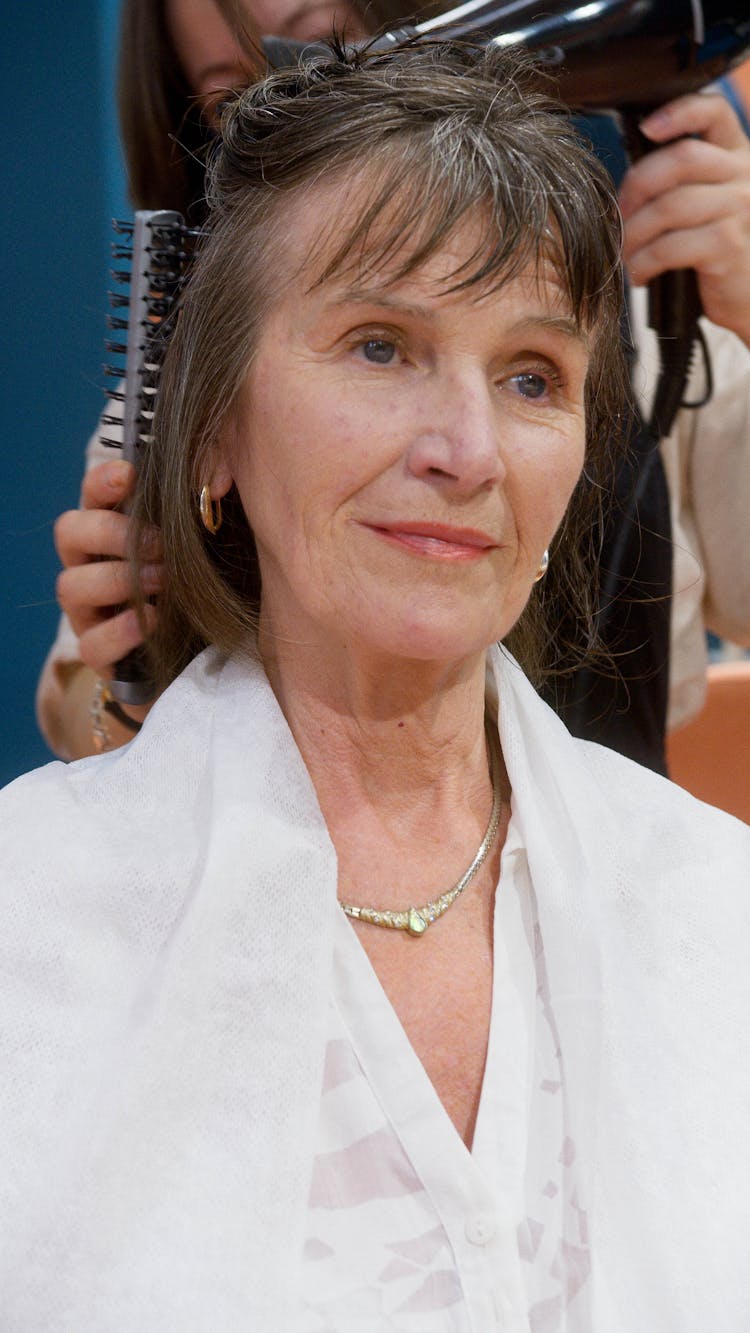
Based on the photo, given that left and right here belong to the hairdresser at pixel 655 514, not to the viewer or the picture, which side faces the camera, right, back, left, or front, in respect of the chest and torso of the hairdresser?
front

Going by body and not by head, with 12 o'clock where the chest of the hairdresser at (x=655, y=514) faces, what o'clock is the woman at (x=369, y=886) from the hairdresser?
The woman is roughly at 1 o'clock from the hairdresser.

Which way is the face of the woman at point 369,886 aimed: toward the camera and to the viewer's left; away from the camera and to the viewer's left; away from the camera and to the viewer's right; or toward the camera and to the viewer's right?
toward the camera and to the viewer's right
